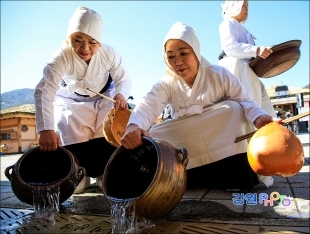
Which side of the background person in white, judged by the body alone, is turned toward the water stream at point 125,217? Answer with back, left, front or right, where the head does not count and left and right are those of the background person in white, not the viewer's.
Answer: right

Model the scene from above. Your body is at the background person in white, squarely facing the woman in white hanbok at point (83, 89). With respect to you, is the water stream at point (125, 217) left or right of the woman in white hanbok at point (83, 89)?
left

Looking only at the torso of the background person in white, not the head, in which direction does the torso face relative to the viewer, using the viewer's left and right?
facing to the right of the viewer

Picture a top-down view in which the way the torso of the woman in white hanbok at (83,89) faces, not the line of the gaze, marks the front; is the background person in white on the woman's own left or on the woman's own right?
on the woman's own left

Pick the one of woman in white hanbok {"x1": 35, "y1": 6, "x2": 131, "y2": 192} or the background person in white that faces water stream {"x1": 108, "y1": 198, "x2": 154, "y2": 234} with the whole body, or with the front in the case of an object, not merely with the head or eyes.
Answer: the woman in white hanbok

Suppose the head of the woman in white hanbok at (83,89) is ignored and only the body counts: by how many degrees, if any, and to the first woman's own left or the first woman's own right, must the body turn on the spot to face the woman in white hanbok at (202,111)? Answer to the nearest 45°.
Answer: approximately 45° to the first woman's own left

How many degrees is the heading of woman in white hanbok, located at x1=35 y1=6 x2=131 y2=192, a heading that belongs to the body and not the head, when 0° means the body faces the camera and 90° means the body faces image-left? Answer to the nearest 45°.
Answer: approximately 0°

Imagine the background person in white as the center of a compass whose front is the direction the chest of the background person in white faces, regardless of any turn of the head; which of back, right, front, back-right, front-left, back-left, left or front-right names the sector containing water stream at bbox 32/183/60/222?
back-right
